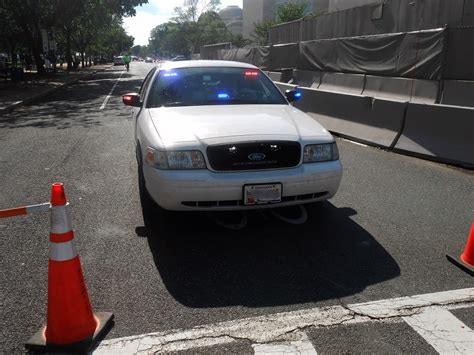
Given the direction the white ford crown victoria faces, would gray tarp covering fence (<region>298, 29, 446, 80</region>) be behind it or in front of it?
behind

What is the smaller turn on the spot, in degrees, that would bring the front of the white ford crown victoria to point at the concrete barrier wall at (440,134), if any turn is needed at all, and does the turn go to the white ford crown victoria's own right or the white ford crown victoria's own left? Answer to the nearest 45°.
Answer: approximately 135° to the white ford crown victoria's own left

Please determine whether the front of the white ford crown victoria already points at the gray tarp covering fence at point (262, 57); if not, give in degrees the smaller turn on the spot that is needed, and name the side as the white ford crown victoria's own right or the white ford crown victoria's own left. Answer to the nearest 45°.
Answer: approximately 180°

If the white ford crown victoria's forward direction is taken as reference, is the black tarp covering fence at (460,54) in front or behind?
behind

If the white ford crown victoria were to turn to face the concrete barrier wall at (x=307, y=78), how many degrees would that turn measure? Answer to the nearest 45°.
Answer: approximately 180°

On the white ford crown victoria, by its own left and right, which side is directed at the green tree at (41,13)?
back

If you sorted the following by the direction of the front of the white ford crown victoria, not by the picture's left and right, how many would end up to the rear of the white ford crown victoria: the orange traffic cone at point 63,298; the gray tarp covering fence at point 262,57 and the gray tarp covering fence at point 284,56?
2

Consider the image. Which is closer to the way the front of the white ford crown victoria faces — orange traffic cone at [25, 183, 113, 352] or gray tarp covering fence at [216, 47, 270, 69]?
the orange traffic cone

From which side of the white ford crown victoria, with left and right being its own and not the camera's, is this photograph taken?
front

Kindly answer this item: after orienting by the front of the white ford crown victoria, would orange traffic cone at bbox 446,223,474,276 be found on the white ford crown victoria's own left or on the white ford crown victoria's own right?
on the white ford crown victoria's own left

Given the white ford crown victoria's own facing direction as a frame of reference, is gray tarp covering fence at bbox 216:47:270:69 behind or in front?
behind

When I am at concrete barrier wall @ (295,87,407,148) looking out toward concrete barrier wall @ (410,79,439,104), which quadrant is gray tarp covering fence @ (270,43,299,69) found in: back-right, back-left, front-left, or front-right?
front-left

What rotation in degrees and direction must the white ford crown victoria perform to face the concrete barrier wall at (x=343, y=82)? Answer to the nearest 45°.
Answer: approximately 180°

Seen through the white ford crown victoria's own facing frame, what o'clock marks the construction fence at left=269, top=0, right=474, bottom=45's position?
The construction fence is roughly at 7 o'clock from the white ford crown victoria.

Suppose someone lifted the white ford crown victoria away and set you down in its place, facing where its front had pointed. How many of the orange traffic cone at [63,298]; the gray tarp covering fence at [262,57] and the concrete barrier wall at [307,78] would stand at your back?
2

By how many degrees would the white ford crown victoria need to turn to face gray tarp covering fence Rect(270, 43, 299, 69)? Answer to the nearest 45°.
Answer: approximately 180°

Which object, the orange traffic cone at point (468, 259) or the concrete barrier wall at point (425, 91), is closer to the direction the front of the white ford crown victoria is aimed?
the orange traffic cone
